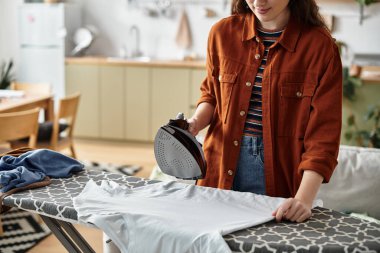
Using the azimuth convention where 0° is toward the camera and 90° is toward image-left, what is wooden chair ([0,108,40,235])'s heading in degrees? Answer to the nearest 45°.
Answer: approximately 180°

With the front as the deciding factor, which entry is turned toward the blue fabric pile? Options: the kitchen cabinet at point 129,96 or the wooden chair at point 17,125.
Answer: the kitchen cabinet

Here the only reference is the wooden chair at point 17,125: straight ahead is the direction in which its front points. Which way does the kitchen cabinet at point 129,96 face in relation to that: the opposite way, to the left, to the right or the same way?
the opposite way

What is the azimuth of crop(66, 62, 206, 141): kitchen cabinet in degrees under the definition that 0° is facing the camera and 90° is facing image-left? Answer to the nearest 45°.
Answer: approximately 0°

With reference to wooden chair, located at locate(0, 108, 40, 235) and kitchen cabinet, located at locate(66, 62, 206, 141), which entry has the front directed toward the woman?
the kitchen cabinet

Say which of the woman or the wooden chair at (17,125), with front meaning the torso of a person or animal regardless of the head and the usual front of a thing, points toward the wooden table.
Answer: the wooden chair

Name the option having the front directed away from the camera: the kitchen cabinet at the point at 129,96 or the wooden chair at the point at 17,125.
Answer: the wooden chair

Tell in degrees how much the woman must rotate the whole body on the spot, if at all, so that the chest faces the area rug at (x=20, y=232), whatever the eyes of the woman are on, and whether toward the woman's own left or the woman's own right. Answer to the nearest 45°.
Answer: approximately 90° to the woman's own right

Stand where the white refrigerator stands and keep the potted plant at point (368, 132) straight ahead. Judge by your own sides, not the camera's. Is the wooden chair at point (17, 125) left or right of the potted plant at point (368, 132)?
right

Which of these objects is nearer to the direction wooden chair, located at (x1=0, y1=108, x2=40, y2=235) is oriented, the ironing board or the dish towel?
the dish towel

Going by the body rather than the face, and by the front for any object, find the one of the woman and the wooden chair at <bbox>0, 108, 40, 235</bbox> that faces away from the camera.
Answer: the wooden chair

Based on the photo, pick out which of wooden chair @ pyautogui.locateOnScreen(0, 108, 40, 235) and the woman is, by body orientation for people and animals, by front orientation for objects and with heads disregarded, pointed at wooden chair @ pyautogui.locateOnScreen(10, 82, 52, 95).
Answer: wooden chair @ pyautogui.locateOnScreen(0, 108, 40, 235)

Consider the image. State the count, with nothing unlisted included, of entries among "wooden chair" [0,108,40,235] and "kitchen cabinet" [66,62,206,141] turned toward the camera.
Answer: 1
